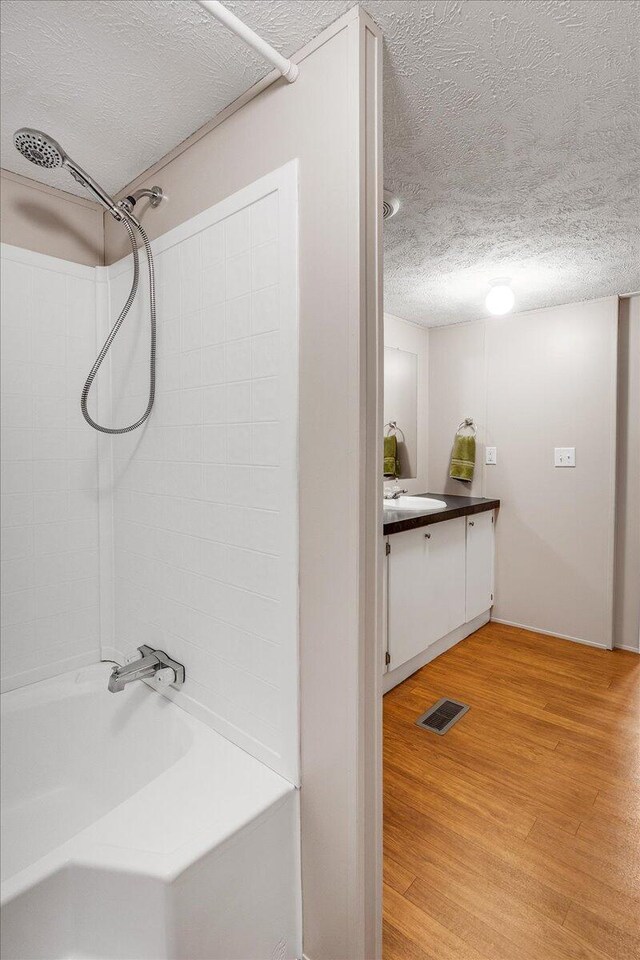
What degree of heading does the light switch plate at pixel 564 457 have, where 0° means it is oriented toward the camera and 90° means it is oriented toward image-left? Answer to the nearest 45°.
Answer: approximately 0°

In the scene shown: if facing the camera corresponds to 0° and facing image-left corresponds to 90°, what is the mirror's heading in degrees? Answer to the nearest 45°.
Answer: approximately 315°

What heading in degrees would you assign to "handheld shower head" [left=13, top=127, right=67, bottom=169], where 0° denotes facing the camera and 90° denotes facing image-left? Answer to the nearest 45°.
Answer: approximately 45°

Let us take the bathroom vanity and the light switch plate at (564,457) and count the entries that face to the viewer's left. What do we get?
0

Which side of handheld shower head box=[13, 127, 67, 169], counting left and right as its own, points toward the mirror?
back

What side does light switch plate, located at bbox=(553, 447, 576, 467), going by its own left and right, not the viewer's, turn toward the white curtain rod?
front

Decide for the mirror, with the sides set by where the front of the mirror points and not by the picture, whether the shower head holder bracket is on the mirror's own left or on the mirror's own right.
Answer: on the mirror's own right

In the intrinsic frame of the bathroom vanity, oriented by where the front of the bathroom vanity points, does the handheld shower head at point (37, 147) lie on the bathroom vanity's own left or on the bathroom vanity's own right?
on the bathroom vanity's own right
